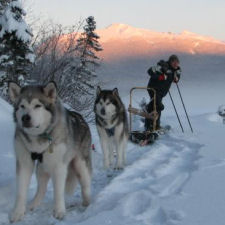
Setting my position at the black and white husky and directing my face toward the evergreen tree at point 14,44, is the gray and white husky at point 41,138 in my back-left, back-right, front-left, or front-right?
back-left

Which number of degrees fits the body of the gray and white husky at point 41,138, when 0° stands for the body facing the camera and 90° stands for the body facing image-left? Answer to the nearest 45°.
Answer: approximately 45°

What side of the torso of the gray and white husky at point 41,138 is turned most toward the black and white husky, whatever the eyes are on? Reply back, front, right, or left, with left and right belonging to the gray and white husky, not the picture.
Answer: back

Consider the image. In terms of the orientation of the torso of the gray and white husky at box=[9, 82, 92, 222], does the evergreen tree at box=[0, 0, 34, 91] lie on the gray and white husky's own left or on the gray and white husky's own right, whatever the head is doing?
on the gray and white husky's own right
